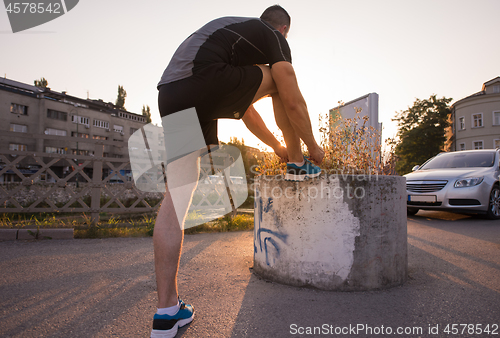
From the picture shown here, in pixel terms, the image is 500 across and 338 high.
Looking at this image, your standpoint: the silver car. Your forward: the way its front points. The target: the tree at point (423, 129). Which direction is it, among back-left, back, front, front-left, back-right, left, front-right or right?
back-right

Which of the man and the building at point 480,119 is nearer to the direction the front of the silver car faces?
the man

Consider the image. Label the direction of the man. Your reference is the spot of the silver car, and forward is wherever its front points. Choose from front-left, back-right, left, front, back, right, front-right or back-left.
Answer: front-left

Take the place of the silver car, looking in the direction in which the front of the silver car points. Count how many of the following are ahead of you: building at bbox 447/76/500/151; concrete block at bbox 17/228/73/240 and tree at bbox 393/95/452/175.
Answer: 1

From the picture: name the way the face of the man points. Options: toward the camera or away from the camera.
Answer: away from the camera

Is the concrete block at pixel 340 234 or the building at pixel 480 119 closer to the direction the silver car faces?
the concrete block

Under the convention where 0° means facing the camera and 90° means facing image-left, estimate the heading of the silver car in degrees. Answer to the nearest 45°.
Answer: approximately 45°

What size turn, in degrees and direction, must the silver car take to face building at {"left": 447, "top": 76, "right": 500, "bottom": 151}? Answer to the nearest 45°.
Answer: approximately 135° to its right

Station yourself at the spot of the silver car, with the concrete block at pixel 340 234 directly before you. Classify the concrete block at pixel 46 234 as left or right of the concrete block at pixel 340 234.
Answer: right

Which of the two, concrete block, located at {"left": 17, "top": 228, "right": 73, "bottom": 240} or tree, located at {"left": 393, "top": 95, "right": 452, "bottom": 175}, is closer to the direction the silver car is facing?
the concrete block

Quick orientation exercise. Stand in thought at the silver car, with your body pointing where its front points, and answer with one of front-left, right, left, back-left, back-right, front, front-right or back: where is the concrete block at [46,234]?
front
